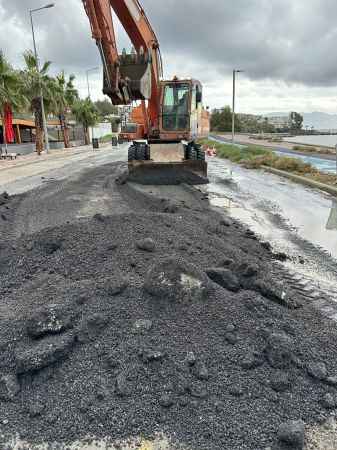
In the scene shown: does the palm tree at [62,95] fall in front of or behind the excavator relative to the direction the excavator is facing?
behind

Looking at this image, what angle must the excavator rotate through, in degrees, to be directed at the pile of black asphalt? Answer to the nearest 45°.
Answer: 0° — it already faces it

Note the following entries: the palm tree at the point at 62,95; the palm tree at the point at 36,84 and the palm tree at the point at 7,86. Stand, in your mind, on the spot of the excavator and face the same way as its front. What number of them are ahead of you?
0

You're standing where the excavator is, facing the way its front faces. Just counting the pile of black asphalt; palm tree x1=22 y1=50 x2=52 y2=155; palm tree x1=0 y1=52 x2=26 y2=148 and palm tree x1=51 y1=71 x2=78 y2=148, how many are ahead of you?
1

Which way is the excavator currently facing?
toward the camera

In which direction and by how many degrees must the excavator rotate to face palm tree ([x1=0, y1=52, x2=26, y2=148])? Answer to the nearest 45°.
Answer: approximately 135° to its right

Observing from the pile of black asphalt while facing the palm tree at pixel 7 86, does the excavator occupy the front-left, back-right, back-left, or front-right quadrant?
front-right

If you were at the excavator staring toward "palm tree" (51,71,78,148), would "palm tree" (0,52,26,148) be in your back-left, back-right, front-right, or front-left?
front-left

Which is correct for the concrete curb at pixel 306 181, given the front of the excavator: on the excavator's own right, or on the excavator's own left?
on the excavator's own left

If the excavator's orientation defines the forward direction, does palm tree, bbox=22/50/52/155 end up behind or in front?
behind
